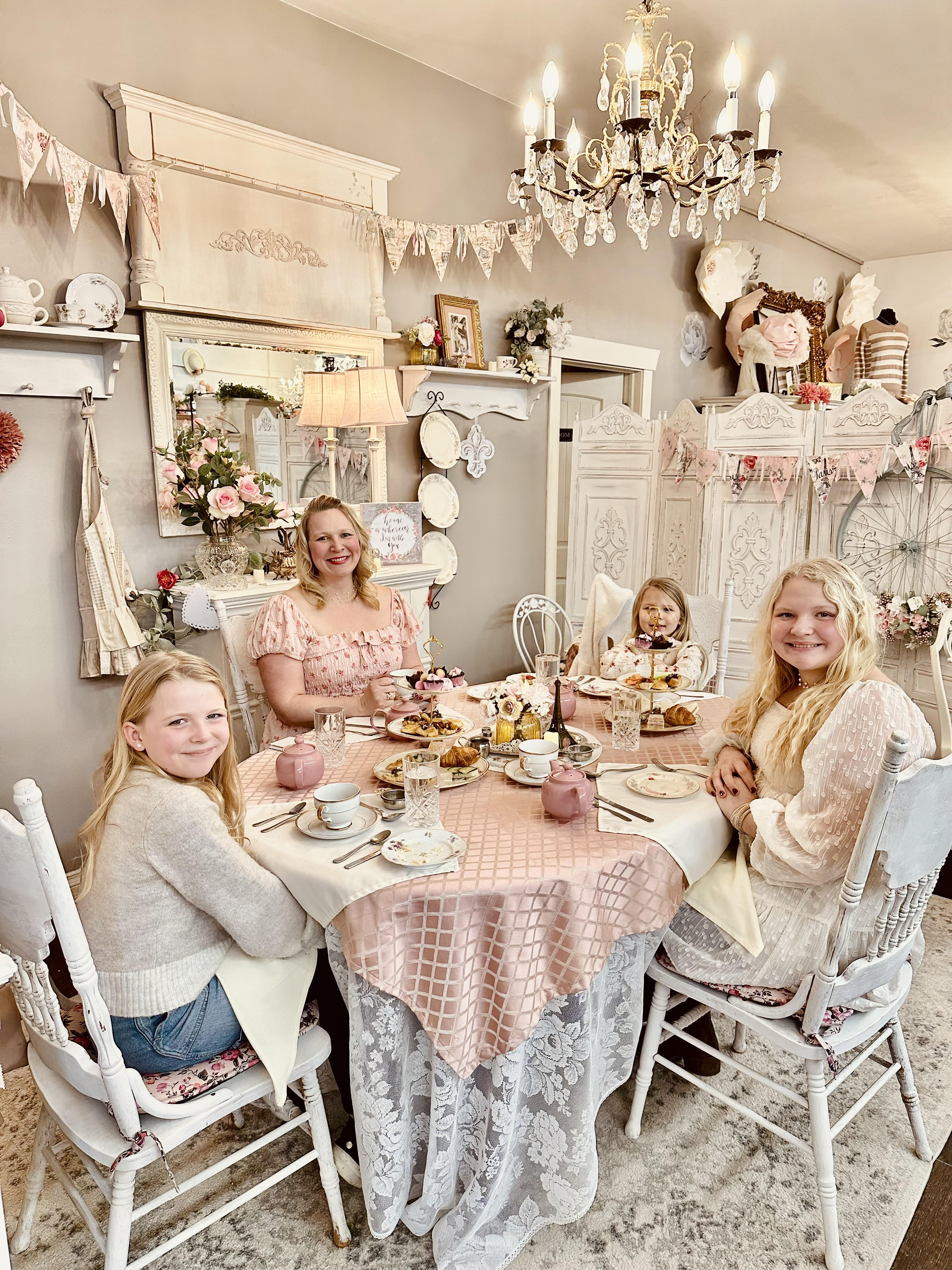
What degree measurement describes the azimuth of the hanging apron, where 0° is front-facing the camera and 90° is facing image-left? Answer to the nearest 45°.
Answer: approximately 315°

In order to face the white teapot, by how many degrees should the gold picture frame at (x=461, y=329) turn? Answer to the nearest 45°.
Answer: approximately 90° to its right

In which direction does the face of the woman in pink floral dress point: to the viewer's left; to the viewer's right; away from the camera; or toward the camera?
toward the camera

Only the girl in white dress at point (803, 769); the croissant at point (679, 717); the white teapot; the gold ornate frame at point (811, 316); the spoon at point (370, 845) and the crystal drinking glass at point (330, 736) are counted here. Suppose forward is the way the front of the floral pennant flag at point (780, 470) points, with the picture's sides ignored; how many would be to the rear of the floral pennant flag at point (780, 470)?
1

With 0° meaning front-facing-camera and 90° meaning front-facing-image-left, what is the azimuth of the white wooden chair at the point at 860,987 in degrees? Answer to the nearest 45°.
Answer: approximately 135°

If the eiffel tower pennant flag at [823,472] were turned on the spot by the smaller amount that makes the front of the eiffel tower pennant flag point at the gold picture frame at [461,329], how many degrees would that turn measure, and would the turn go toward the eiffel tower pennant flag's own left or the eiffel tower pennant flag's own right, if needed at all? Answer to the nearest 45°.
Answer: approximately 90° to the eiffel tower pennant flag's own right

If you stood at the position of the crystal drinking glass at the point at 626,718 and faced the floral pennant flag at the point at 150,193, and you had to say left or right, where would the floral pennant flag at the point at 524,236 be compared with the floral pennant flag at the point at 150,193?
right

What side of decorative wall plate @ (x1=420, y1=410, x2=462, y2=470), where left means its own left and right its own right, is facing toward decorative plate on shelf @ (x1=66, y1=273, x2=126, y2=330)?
right

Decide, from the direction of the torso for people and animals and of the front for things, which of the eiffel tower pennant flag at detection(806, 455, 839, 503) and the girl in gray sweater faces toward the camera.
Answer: the eiffel tower pennant flag

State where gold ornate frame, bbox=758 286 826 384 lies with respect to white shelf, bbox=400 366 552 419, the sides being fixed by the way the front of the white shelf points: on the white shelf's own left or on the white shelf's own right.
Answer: on the white shelf's own left

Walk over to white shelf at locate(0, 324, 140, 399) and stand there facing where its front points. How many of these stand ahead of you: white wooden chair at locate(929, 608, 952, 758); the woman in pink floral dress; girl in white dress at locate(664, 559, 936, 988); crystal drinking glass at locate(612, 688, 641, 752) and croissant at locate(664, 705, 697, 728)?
5

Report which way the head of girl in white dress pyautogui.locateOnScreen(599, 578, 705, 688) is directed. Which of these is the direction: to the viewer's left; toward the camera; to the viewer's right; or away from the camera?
toward the camera

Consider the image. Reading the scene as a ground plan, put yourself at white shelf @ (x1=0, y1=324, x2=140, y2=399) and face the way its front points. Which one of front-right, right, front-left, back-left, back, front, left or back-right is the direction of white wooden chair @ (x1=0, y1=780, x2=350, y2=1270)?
front-right

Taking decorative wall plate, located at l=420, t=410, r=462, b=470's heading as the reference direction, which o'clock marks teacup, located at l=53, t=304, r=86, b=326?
The teacup is roughly at 3 o'clock from the decorative wall plate.

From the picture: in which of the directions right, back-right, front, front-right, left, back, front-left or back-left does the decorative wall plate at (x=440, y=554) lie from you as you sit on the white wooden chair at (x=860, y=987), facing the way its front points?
front

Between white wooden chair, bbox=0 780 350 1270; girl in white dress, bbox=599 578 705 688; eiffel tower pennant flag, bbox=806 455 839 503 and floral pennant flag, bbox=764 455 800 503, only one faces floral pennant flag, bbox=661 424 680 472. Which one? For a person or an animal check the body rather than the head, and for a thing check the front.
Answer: the white wooden chair

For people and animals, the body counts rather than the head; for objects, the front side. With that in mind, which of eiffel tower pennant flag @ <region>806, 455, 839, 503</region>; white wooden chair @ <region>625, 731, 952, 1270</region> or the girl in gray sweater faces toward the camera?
the eiffel tower pennant flag

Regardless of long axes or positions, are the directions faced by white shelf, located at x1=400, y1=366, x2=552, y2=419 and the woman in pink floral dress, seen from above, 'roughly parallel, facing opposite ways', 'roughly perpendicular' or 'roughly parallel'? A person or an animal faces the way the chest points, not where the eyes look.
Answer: roughly parallel

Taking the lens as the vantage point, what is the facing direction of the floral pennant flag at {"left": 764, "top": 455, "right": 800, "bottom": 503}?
facing the viewer
